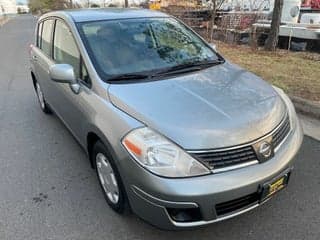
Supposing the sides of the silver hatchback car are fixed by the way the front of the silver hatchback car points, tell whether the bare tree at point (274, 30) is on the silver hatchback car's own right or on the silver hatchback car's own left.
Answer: on the silver hatchback car's own left

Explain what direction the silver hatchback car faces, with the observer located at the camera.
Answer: facing the viewer and to the right of the viewer
